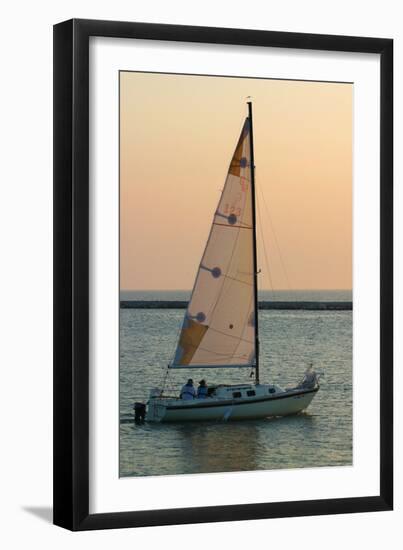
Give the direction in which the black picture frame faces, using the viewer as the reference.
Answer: facing the viewer and to the right of the viewer
